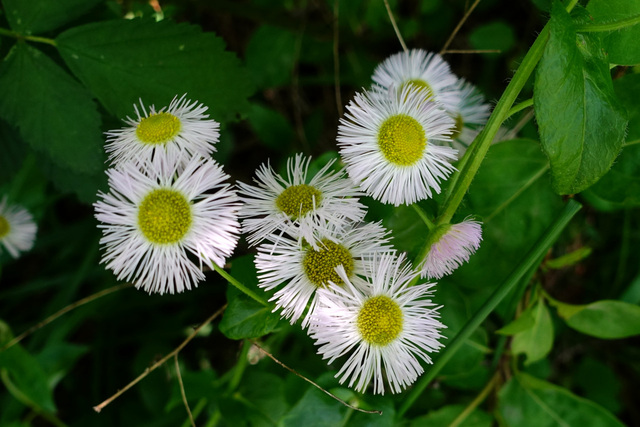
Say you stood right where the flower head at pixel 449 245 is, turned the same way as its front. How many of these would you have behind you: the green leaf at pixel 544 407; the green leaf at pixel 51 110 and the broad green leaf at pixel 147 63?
2

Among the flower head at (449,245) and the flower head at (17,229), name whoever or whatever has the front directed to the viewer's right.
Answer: the flower head at (449,245)

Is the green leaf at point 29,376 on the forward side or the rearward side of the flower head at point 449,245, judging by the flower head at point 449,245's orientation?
on the rearward side

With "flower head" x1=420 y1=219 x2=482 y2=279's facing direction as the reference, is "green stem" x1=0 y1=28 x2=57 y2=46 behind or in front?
behind

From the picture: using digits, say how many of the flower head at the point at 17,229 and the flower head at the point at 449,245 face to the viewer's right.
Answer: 1

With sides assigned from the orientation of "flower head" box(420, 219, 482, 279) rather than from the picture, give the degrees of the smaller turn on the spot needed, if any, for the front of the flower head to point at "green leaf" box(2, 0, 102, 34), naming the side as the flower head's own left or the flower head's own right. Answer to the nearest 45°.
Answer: approximately 180°

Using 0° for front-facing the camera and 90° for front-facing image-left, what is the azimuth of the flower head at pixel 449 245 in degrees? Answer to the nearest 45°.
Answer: approximately 270°

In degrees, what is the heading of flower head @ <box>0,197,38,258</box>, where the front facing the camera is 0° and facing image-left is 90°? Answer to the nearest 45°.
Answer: approximately 0°
